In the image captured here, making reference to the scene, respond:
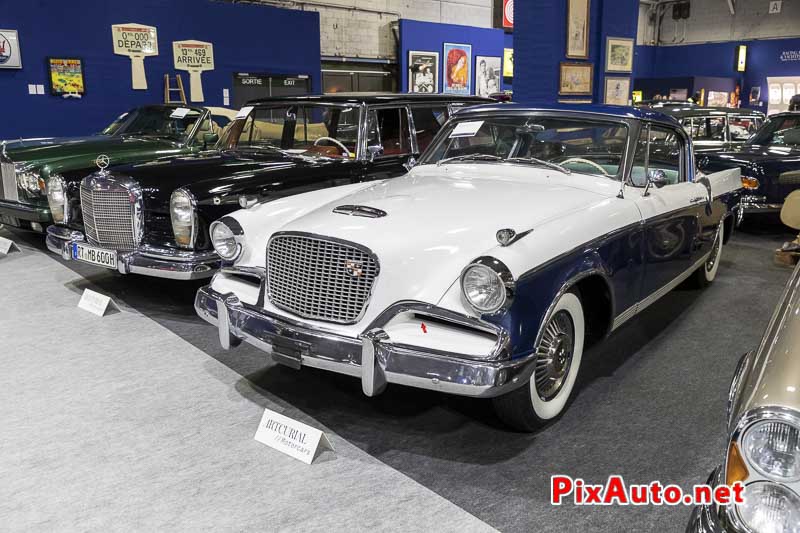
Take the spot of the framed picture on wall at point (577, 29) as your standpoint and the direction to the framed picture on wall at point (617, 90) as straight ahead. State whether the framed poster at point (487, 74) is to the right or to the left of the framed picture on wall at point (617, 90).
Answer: left

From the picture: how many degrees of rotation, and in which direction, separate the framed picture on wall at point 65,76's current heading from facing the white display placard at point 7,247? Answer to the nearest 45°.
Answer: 0° — it already faces it

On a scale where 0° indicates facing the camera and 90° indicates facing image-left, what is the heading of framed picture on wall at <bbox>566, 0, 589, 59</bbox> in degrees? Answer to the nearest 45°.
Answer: approximately 0°

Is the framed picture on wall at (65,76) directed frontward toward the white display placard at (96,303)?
yes

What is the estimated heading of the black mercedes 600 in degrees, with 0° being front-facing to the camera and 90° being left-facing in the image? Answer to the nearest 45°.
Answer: approximately 45°

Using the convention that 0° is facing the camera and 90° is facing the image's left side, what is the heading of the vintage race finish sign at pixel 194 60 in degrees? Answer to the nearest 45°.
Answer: approximately 0°

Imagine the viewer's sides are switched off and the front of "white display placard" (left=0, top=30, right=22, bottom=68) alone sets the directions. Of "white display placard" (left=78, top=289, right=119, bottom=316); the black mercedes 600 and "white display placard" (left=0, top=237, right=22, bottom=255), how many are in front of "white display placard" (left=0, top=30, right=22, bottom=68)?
3

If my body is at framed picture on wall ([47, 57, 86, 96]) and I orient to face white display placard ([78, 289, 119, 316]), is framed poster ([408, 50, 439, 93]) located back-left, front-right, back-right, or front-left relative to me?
back-left
